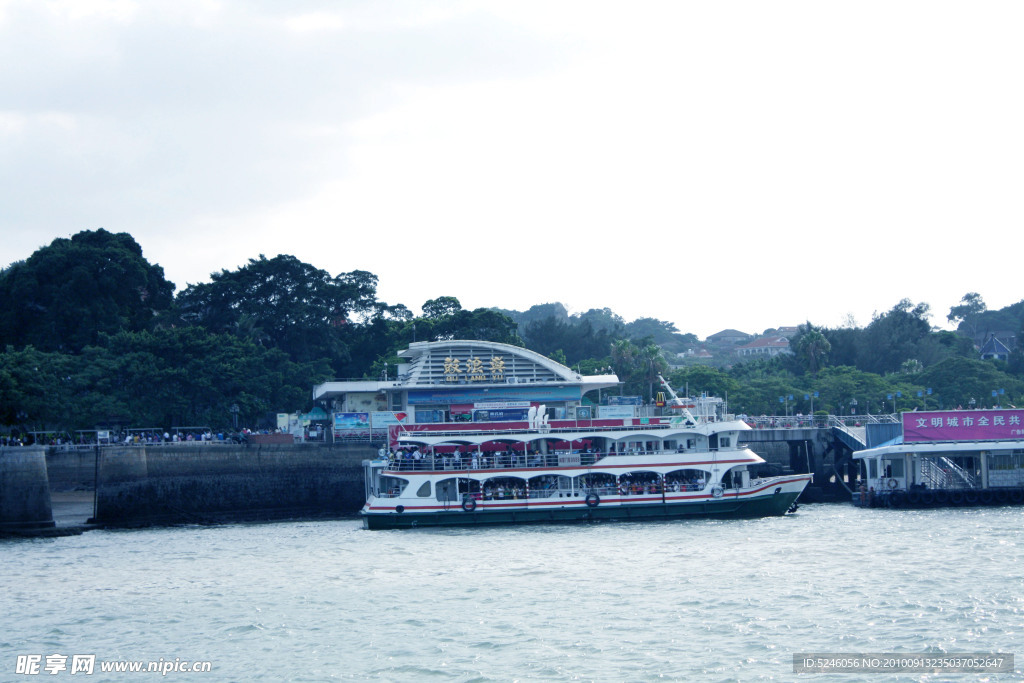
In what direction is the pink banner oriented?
toward the camera

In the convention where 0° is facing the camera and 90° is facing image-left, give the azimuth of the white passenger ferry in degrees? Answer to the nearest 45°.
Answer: approximately 270°

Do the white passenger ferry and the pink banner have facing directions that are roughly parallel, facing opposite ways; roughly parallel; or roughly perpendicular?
roughly perpendicular

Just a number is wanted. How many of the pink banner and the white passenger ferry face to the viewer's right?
1

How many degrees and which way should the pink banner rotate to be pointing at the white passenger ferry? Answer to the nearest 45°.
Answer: approximately 45° to its right

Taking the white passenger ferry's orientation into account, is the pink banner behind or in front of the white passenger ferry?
in front
